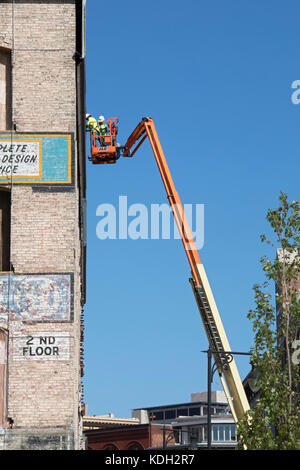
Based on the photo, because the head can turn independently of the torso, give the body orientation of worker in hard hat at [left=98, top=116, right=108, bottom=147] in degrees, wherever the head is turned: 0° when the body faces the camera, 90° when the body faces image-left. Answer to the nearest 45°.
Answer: approximately 90°

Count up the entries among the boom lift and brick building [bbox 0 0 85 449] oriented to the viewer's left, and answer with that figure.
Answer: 1

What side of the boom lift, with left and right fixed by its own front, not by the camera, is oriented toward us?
left

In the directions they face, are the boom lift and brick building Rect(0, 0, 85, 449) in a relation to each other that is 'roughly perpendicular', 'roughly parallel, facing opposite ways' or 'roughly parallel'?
roughly perpendicular

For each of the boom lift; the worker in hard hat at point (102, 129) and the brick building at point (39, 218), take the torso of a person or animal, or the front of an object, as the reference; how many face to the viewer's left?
2
